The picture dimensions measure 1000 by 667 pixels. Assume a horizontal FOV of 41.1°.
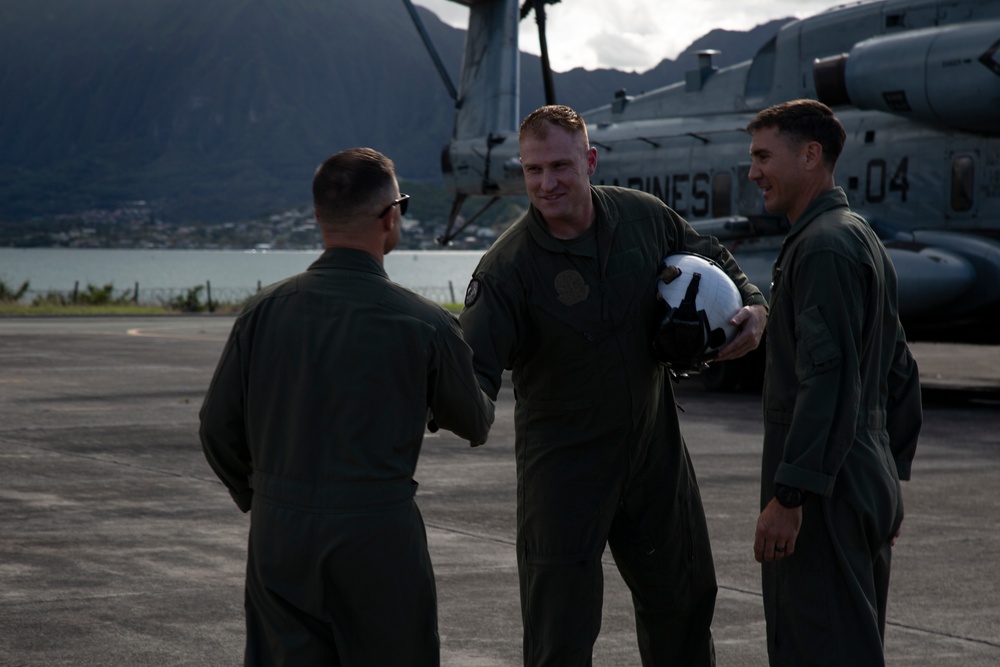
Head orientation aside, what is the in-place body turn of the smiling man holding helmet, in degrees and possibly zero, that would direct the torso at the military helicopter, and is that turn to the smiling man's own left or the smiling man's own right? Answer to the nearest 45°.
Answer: approximately 180°

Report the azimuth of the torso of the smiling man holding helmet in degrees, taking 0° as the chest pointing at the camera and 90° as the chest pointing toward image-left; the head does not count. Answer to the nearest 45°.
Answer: approximately 0°

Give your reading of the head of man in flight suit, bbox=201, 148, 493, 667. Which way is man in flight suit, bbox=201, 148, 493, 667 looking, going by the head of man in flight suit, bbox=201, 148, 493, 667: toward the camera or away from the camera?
away from the camera

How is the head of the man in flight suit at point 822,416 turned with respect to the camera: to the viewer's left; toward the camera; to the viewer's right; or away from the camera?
to the viewer's left

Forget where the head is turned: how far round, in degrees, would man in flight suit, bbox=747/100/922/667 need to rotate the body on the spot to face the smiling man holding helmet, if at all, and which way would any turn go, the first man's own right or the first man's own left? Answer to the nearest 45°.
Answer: approximately 45° to the first man's own left
